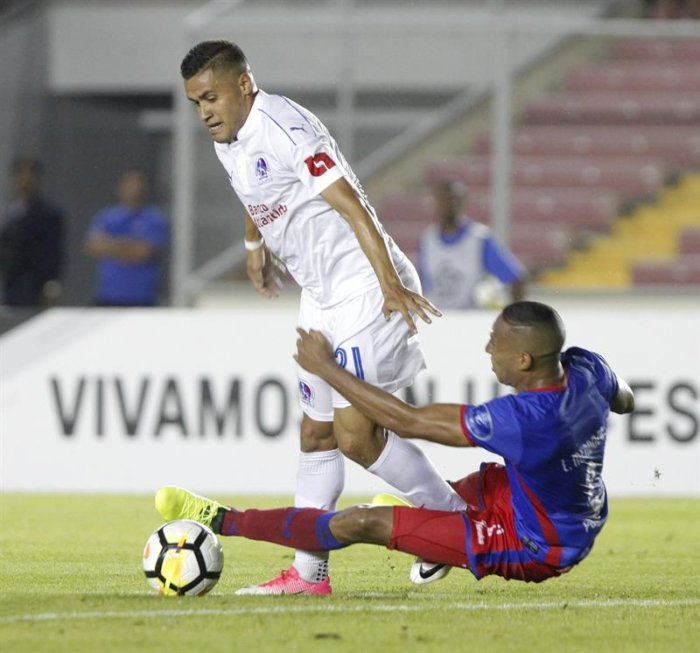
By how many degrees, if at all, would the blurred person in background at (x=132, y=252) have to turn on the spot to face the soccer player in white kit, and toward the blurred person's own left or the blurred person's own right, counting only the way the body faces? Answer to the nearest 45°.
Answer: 0° — they already face them

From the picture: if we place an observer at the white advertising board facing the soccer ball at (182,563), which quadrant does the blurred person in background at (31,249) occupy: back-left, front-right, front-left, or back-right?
back-right

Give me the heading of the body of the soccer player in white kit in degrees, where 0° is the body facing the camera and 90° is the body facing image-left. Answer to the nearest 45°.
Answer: approximately 45°

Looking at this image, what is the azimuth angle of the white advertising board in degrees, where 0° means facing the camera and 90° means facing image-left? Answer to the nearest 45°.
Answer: approximately 0°

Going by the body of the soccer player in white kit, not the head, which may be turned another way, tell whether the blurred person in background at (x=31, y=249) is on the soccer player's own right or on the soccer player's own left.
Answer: on the soccer player's own right

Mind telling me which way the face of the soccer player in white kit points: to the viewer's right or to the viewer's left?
to the viewer's left

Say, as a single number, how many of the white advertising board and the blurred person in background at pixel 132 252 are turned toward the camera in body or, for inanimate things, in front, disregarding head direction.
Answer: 2

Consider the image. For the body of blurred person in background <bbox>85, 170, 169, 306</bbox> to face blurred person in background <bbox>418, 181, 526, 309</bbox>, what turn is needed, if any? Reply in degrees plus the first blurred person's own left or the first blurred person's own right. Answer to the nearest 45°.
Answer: approximately 45° to the first blurred person's own left
